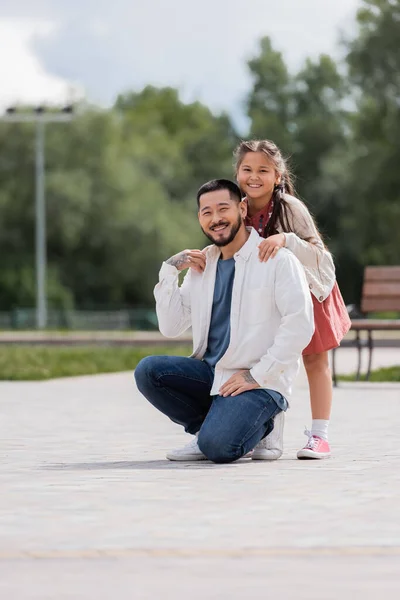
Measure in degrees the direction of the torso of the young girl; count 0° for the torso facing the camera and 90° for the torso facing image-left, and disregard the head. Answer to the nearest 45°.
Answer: approximately 45°
